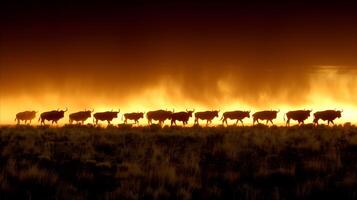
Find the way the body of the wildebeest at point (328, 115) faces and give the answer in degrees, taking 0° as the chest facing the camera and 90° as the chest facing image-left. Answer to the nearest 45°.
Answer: approximately 270°
